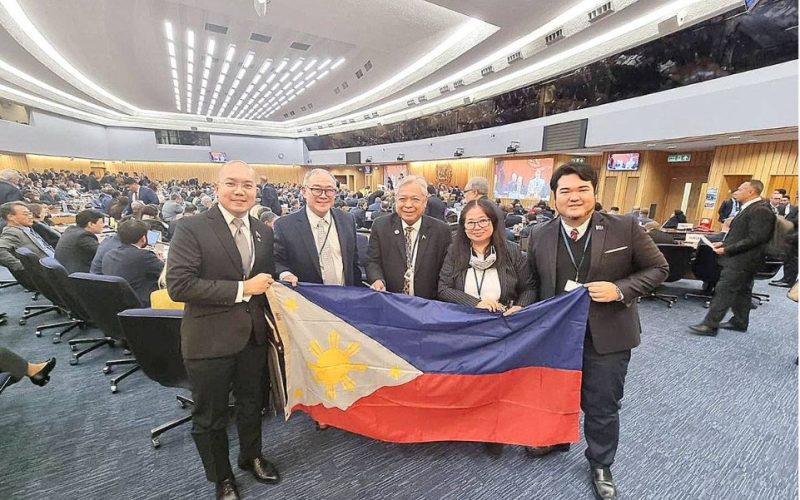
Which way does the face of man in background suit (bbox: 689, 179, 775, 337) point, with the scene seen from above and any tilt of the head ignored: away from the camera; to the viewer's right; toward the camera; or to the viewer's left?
to the viewer's left

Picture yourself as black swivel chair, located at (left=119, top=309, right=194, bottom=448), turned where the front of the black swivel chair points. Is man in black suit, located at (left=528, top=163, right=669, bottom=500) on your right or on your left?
on your right

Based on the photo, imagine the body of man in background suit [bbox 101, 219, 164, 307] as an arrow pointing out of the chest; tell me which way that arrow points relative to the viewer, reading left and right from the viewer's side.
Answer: facing away from the viewer and to the right of the viewer

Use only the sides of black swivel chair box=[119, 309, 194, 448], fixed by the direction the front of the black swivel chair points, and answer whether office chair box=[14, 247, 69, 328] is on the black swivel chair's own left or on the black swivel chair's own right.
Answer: on the black swivel chair's own left

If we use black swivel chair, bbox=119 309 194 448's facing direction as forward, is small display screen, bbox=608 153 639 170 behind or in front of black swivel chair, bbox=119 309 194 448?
in front

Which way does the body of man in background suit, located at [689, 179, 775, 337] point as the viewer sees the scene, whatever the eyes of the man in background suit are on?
to the viewer's left

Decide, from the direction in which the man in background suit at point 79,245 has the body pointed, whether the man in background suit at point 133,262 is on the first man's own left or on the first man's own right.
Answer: on the first man's own right

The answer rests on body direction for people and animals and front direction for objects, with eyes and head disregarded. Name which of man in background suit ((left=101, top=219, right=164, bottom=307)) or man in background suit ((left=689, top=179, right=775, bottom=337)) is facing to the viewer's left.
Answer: man in background suit ((left=689, top=179, right=775, bottom=337))

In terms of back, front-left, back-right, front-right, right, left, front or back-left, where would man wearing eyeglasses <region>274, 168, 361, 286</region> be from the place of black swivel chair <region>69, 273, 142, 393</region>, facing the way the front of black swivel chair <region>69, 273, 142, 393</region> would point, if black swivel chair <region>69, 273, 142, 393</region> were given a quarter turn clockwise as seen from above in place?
front

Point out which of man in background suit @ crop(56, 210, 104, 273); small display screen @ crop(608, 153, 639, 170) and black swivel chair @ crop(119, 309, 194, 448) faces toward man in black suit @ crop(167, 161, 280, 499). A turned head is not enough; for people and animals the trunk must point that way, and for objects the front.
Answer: the small display screen
